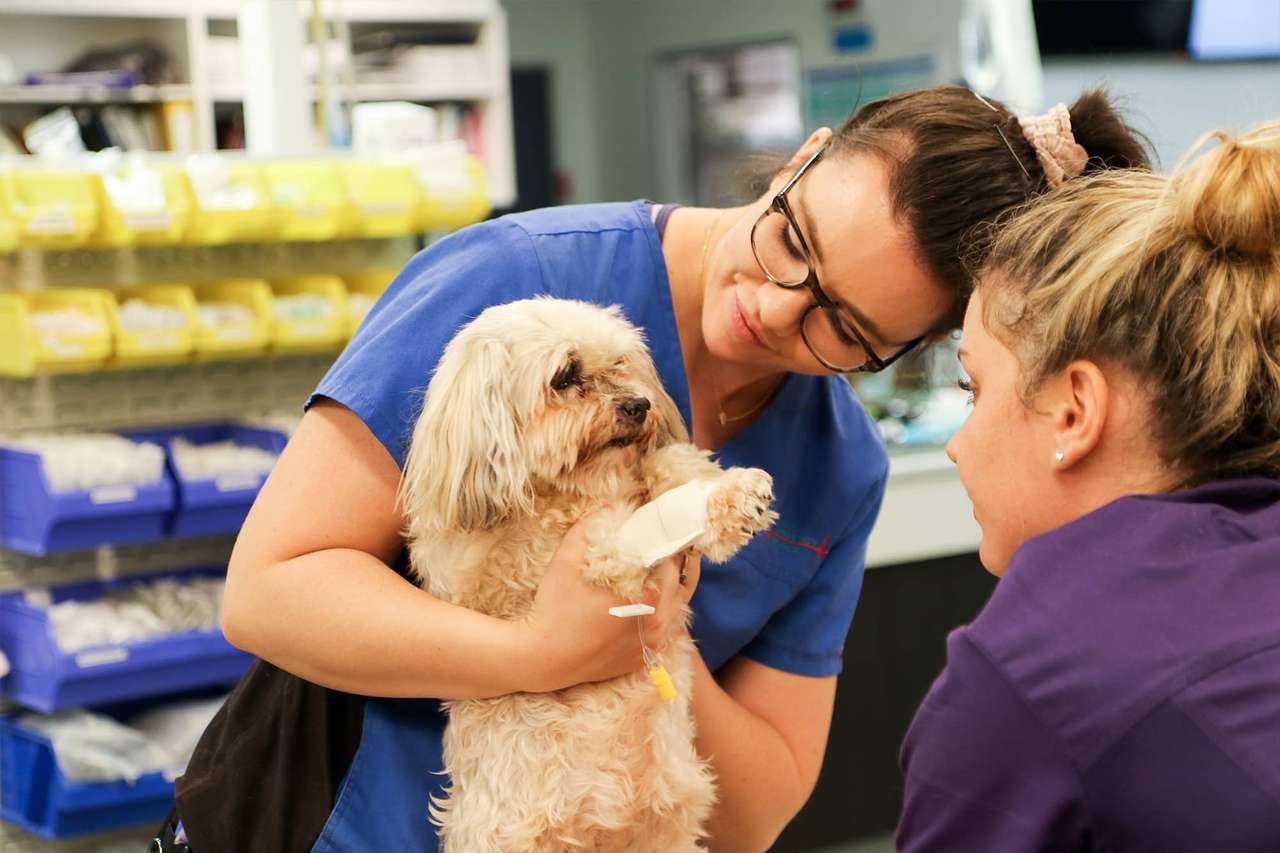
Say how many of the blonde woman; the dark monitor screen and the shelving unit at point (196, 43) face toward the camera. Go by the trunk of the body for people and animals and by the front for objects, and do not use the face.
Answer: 2

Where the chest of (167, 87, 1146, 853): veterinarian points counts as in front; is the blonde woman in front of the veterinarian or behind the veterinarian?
in front

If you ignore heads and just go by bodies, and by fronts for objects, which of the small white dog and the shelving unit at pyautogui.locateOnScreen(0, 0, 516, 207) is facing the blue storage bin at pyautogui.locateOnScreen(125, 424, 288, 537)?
the shelving unit

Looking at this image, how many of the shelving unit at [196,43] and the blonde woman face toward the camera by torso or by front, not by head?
1

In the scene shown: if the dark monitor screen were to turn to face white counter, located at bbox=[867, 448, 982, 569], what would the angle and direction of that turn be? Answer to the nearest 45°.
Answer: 0° — it already faces it

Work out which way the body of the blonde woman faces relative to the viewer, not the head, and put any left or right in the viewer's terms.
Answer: facing away from the viewer and to the left of the viewer

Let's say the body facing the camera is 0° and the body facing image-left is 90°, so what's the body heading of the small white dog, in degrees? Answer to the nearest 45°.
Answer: approximately 315°

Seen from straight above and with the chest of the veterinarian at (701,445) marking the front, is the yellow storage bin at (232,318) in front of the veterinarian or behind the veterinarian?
behind

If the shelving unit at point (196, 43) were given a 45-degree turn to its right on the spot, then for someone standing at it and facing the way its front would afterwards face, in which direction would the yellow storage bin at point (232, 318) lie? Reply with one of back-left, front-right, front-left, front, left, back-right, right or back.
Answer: front-left

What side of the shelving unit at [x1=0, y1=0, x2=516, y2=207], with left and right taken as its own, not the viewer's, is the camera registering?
front
